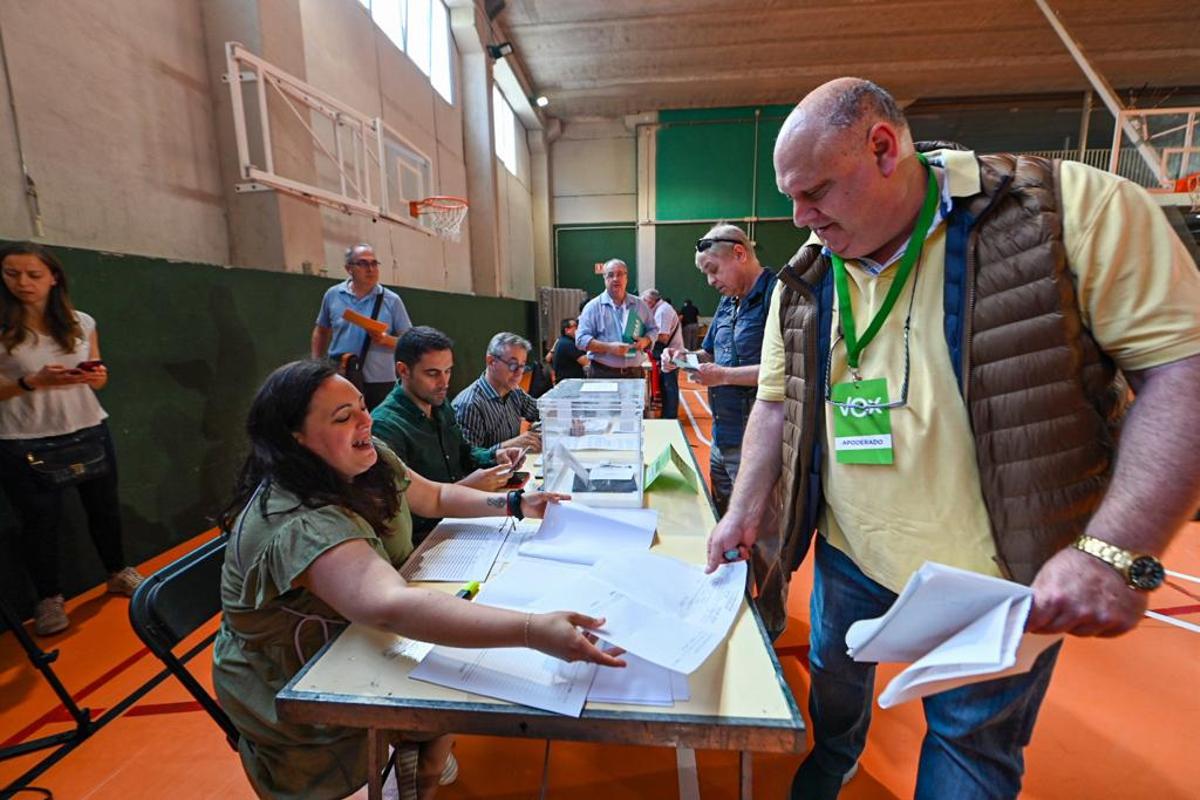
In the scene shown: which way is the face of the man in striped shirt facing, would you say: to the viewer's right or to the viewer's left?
to the viewer's right

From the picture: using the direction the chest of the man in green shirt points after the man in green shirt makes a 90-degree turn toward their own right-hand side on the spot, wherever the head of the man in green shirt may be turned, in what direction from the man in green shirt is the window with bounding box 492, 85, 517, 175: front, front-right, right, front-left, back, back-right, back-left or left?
back-right

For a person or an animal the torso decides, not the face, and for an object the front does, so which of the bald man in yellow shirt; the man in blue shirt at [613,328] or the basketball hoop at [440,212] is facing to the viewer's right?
the basketball hoop

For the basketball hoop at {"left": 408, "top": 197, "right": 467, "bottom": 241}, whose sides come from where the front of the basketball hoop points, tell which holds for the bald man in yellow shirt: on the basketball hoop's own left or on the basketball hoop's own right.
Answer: on the basketball hoop's own right

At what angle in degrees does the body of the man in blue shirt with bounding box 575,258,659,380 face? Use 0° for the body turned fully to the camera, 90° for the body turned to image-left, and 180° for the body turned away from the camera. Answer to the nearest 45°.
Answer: approximately 0°

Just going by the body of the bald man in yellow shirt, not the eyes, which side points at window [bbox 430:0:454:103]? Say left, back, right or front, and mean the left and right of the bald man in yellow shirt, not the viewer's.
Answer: right

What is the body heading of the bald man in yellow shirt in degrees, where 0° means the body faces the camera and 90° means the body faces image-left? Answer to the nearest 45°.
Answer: approximately 45°

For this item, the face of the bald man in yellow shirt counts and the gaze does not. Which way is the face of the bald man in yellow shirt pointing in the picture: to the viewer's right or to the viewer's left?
to the viewer's left

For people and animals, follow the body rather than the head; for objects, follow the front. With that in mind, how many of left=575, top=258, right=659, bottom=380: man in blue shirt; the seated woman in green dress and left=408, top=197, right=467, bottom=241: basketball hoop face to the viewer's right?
2

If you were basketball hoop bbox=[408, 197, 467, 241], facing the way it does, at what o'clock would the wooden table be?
The wooden table is roughly at 3 o'clock from the basketball hoop.

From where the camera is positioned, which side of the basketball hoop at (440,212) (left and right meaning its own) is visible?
right

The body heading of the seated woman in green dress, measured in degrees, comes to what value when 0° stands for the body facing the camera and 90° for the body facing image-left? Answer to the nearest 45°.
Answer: approximately 270°
